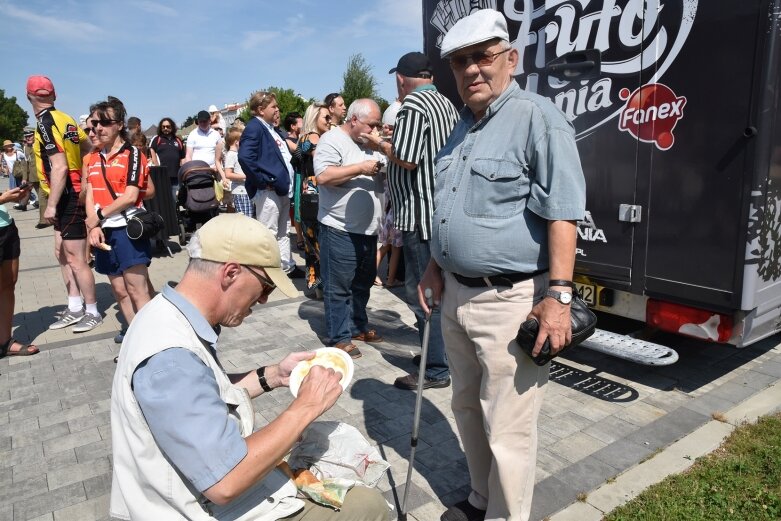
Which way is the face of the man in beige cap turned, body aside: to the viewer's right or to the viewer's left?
to the viewer's right

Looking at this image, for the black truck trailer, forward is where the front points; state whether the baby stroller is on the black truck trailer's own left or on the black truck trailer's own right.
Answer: on the black truck trailer's own left

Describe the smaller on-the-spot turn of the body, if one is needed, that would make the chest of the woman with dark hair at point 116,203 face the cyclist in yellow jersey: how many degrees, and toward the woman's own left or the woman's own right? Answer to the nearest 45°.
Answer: approximately 90° to the woman's own right

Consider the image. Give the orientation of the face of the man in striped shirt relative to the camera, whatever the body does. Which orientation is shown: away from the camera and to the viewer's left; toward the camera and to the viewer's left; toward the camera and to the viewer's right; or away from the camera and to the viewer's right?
away from the camera and to the viewer's left

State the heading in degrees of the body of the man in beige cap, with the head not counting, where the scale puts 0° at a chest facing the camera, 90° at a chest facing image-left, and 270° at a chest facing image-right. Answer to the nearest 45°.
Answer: approximately 270°

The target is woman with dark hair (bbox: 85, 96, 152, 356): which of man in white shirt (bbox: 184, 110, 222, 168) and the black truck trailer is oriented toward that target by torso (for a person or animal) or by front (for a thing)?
the man in white shirt

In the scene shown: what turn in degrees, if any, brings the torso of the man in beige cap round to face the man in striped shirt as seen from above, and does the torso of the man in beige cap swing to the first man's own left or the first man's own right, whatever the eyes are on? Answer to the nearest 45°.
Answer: approximately 45° to the first man's own left

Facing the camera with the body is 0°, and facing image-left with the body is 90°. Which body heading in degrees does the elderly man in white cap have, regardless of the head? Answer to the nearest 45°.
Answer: approximately 45°
